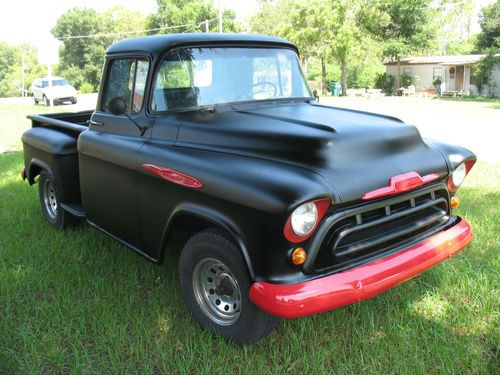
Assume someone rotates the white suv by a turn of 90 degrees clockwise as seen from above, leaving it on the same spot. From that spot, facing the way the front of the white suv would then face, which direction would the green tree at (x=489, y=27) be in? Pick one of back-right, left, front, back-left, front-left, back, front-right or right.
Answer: back-left

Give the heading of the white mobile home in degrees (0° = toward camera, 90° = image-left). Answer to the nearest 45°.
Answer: approximately 0°

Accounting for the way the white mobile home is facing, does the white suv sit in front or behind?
in front

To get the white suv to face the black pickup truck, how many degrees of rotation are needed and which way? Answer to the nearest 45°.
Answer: approximately 45° to its right

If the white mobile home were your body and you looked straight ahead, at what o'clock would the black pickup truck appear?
The black pickup truck is roughly at 12 o'clock from the white mobile home.

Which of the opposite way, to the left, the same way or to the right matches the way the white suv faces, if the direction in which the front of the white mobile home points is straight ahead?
to the left

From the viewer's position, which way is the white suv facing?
facing the viewer and to the right of the viewer

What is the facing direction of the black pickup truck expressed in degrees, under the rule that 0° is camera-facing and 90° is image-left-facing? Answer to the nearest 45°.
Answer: approximately 315°

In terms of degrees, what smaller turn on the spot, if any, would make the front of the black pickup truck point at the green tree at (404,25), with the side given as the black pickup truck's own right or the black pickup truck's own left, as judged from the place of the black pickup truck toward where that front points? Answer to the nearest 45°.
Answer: approximately 135° to the black pickup truck's own left

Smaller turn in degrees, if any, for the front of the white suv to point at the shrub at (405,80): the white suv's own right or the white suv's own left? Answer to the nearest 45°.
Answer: approximately 45° to the white suv's own left

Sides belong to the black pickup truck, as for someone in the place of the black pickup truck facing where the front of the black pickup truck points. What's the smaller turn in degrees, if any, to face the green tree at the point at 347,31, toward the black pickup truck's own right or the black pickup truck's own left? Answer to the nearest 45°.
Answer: approximately 135° to the black pickup truck's own left

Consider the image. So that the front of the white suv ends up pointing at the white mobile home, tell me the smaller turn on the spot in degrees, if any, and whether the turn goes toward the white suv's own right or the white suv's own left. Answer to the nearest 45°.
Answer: approximately 45° to the white suv's own left

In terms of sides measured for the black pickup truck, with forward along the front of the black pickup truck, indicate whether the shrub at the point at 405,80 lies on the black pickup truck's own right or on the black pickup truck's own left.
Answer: on the black pickup truck's own left
